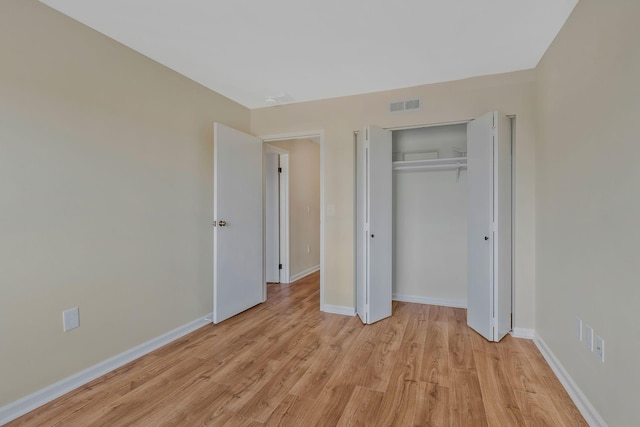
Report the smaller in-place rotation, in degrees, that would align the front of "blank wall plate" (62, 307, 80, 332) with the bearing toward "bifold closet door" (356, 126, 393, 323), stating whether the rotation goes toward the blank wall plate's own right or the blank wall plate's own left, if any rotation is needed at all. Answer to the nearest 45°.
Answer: approximately 45° to the blank wall plate's own left

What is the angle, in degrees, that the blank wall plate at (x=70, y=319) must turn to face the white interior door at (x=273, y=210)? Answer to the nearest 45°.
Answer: approximately 90° to its left

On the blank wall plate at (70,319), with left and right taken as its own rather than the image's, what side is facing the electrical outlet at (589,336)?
front

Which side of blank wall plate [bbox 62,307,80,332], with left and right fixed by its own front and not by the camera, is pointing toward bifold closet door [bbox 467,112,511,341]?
front

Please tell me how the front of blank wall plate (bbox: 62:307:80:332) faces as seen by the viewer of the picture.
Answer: facing the viewer and to the right of the viewer

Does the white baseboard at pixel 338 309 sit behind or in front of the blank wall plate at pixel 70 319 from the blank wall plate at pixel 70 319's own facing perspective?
in front

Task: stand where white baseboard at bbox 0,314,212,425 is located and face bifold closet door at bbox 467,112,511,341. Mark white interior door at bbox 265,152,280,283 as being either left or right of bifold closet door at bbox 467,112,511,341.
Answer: left

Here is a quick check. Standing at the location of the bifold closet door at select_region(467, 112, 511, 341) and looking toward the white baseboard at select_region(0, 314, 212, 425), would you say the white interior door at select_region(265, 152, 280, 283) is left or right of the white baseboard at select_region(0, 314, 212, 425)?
right
